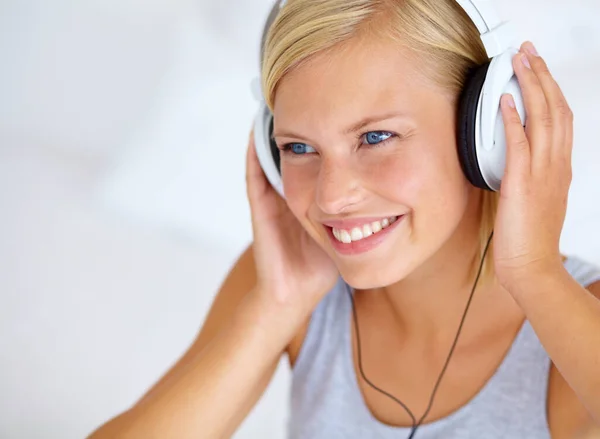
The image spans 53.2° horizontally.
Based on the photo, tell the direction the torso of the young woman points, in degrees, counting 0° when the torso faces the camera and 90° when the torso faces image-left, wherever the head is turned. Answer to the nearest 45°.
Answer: approximately 45°
